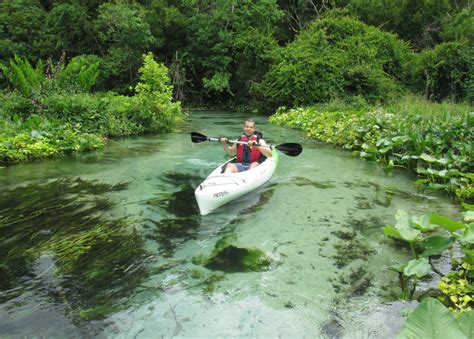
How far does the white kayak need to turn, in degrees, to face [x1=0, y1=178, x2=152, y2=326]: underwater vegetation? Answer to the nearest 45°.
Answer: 0° — it already faces it

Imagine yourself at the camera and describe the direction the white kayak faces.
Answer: facing the viewer and to the left of the viewer

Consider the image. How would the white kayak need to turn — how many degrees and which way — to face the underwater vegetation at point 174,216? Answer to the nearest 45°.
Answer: approximately 45° to its right

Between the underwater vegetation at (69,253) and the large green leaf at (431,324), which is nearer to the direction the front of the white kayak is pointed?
the underwater vegetation

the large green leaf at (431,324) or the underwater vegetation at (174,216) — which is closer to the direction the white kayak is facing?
the underwater vegetation

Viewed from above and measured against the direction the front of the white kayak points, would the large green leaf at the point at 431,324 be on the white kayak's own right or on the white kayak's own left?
on the white kayak's own left
